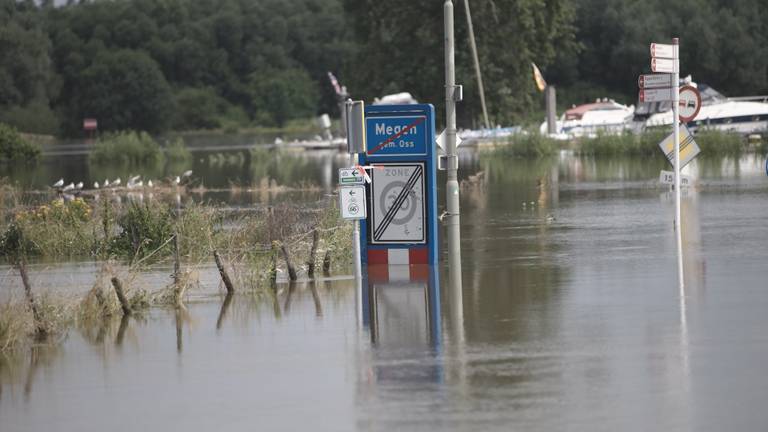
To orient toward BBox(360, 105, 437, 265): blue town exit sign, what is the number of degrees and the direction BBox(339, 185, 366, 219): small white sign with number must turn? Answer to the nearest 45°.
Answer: approximately 135° to its left

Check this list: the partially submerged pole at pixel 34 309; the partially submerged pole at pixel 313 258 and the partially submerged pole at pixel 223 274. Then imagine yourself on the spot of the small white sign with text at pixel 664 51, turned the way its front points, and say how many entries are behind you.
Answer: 0

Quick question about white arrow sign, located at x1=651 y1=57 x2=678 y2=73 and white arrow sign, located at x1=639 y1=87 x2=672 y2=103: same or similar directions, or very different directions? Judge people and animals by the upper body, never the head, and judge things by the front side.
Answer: same or similar directions

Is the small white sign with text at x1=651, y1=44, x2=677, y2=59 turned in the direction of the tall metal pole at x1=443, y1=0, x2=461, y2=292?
no

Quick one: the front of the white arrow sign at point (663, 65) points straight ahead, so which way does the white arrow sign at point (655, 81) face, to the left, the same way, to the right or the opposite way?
the same way

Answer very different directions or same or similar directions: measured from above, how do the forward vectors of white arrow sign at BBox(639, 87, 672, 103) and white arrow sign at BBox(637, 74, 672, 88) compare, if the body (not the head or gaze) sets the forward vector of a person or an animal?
same or similar directions

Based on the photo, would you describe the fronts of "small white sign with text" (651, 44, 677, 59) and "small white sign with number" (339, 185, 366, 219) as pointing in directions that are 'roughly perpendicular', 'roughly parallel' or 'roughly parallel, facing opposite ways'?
roughly parallel

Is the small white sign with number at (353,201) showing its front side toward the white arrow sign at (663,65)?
no

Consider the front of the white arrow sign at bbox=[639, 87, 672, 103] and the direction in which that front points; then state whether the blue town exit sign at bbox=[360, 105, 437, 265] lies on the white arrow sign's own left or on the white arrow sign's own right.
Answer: on the white arrow sign's own right

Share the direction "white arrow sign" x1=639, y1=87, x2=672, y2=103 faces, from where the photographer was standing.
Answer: facing the viewer

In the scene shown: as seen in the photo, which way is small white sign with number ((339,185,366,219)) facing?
toward the camera

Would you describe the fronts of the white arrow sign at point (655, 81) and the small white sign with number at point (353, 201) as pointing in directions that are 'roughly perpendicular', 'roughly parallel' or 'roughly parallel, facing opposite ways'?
roughly parallel

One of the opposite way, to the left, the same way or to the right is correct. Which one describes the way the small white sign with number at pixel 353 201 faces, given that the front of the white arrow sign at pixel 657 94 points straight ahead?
the same way

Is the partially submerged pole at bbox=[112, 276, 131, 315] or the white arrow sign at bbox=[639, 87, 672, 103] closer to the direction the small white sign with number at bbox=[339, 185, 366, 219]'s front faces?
the partially submerged pole

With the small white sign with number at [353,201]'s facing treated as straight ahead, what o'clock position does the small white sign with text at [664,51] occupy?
the small white sign with text at [664,51] is roughly at 8 o'clock from the small white sign with number at [353,201].

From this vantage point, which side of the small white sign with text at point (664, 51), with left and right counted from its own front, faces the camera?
front

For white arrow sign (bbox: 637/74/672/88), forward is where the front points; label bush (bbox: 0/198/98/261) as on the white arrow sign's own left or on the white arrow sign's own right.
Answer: on the white arrow sign's own right
